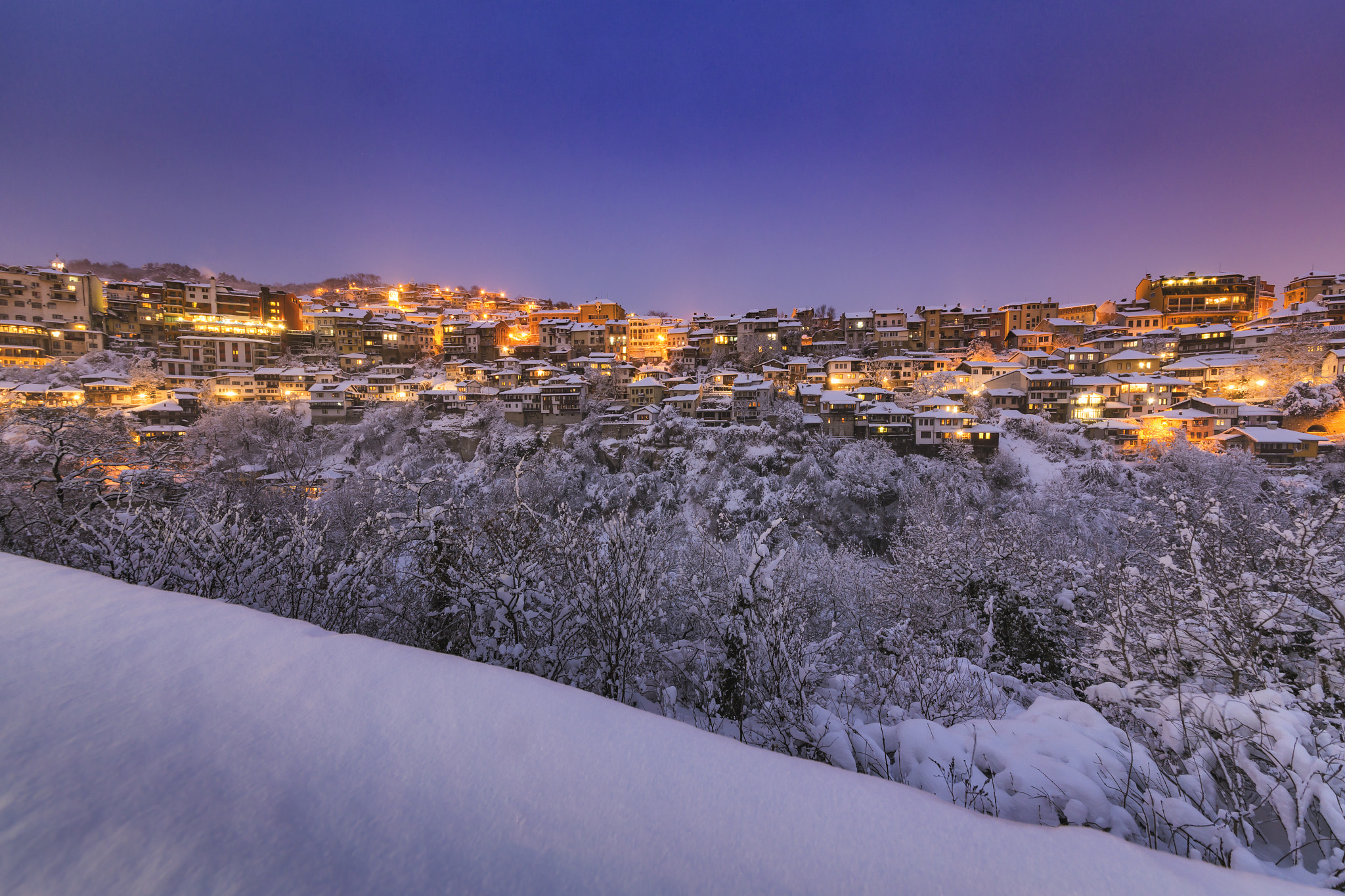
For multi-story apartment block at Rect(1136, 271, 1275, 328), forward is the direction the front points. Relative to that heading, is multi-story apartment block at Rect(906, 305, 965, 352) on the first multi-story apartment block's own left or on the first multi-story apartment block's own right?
on the first multi-story apartment block's own right

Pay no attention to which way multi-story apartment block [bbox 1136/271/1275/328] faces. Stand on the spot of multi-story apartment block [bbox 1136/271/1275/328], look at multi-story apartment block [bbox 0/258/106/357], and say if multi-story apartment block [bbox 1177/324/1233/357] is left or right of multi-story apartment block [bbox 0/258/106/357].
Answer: left

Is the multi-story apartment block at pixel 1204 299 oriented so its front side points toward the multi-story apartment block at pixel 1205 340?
yes

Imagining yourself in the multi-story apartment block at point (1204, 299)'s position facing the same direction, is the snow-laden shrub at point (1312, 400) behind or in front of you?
in front

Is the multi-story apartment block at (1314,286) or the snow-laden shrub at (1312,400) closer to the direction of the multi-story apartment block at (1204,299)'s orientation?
the snow-laden shrub

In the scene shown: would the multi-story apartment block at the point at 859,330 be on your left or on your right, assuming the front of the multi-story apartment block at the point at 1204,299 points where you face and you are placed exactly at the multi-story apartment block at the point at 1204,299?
on your right

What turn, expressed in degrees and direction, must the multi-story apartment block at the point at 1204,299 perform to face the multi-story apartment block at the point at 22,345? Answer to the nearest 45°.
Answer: approximately 45° to its right

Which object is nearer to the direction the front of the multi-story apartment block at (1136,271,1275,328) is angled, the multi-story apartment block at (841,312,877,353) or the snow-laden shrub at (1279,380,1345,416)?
the snow-laden shrub

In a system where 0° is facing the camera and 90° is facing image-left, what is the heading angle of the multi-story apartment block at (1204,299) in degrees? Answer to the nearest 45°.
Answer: approximately 0°

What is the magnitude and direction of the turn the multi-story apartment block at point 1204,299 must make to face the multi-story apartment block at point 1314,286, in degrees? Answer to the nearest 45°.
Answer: approximately 135° to its left
